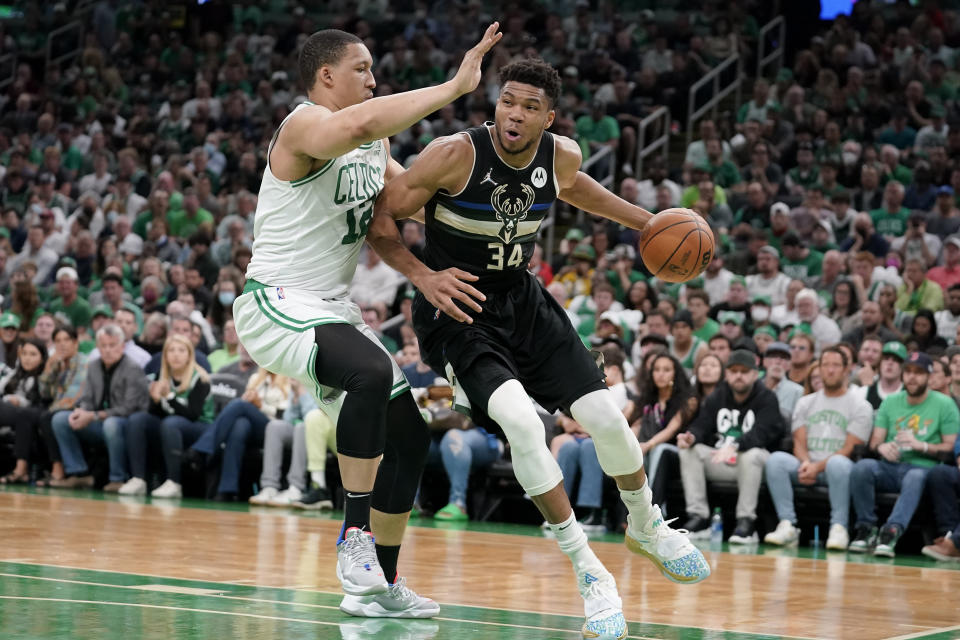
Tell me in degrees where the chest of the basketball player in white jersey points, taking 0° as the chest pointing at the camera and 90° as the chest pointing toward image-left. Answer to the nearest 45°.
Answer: approximately 315°

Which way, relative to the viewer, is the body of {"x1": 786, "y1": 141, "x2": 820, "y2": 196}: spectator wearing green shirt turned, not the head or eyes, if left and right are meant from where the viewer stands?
facing the viewer

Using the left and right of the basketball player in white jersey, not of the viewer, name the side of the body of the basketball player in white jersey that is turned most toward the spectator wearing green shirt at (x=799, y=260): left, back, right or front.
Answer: left

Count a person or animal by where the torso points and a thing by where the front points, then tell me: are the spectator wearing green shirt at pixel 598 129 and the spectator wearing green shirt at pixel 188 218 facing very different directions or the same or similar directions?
same or similar directions

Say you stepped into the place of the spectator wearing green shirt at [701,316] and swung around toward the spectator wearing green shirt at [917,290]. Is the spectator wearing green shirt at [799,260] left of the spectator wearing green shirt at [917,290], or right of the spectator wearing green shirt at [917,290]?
left

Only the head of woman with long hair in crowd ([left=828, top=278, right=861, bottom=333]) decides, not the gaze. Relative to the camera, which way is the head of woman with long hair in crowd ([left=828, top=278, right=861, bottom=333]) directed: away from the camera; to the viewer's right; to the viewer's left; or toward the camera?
toward the camera

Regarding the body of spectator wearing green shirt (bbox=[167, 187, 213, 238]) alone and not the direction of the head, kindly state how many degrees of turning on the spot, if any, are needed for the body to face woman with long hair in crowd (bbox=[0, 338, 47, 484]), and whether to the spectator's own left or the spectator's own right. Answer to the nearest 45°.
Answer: approximately 45° to the spectator's own right

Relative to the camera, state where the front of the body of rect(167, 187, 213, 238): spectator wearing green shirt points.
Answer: toward the camera

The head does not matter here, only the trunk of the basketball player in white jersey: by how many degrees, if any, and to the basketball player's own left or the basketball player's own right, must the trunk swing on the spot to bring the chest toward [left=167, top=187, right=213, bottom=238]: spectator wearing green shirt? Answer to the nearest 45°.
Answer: approximately 135° to the basketball player's own left

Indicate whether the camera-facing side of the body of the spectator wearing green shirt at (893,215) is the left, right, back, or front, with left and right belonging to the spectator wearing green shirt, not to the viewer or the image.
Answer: front

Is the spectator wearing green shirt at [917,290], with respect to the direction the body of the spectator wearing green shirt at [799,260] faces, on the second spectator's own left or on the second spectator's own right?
on the second spectator's own left

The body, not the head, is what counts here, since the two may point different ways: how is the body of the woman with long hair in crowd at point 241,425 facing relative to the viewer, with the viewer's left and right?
facing the viewer and to the left of the viewer

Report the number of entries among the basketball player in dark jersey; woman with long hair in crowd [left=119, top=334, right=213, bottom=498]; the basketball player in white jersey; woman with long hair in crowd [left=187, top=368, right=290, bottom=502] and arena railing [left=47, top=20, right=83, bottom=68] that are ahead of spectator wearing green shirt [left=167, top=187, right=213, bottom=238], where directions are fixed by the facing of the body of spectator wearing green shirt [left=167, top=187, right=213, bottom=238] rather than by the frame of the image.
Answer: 4

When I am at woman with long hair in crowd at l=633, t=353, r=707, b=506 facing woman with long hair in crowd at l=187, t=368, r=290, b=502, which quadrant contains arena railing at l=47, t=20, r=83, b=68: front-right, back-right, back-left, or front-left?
front-right

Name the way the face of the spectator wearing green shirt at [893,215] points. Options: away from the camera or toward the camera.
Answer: toward the camera

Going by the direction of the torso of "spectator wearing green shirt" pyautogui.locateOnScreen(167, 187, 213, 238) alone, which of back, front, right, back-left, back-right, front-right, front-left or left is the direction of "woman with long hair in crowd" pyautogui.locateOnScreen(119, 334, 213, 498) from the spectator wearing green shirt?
front

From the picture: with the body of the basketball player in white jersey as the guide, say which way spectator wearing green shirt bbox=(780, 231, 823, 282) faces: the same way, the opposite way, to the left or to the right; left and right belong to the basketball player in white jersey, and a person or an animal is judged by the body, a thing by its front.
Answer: to the right
